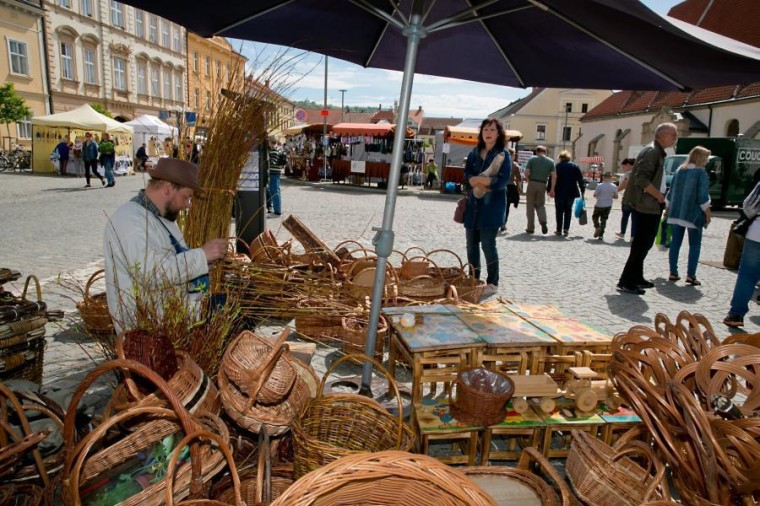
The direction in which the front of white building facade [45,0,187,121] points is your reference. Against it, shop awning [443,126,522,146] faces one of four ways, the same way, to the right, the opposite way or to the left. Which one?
to the right

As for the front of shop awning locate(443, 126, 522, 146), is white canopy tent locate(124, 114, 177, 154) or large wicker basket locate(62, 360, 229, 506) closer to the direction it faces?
the large wicker basket

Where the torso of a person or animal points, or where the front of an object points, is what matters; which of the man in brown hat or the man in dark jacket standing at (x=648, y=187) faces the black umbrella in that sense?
the man in brown hat

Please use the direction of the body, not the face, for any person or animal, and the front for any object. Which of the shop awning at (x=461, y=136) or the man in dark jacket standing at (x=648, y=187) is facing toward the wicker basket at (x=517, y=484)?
the shop awning

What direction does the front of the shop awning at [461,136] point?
toward the camera

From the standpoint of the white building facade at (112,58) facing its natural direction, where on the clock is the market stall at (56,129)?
The market stall is roughly at 2 o'clock from the white building facade.

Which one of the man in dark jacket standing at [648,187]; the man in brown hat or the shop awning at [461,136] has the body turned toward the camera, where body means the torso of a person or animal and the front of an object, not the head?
the shop awning

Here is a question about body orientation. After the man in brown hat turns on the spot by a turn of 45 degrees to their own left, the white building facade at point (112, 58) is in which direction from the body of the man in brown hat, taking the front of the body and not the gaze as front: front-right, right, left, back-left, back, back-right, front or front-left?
front-left

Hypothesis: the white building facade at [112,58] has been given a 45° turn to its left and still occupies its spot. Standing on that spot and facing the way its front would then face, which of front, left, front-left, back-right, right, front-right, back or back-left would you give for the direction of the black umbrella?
right

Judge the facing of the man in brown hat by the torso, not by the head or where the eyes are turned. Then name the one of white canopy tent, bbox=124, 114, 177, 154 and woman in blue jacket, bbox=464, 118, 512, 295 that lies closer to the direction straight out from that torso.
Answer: the woman in blue jacket

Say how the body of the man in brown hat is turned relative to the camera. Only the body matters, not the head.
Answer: to the viewer's right

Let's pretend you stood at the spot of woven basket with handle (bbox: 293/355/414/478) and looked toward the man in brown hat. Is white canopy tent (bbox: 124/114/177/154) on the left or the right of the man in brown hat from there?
right

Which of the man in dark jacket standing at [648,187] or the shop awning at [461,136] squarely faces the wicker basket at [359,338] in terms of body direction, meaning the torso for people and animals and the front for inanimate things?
the shop awning

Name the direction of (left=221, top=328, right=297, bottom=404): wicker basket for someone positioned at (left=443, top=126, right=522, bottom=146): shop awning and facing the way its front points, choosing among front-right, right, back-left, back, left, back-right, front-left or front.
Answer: front

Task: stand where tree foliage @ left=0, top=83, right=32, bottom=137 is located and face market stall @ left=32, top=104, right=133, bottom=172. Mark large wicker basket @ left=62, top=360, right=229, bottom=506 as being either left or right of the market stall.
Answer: right
